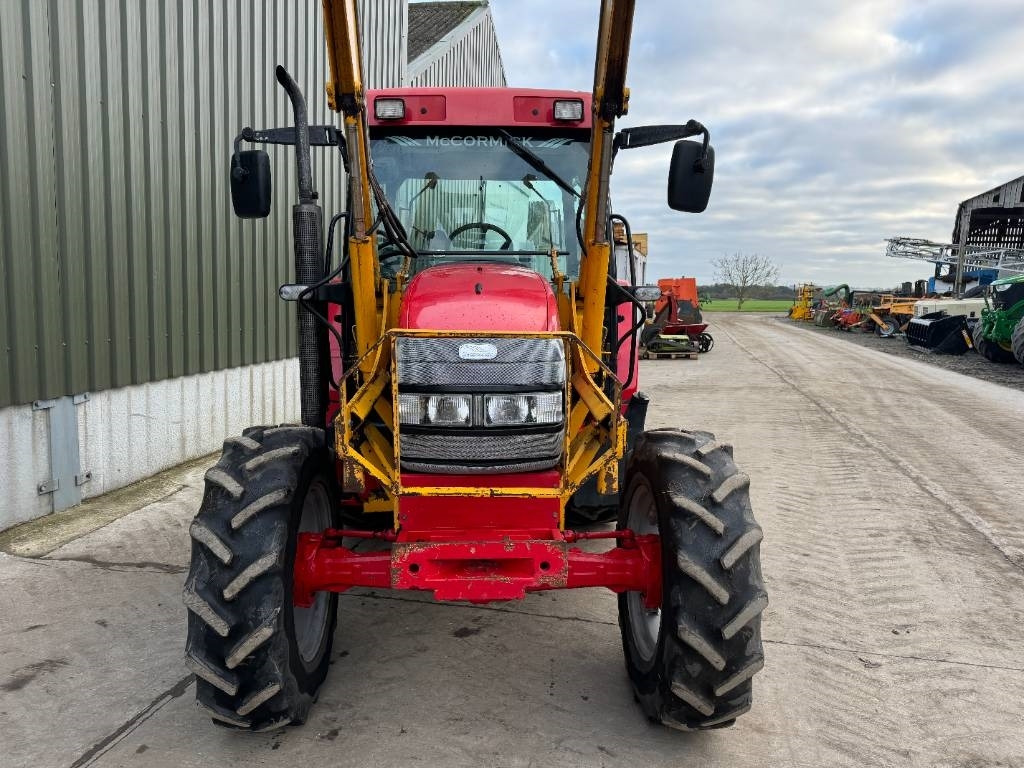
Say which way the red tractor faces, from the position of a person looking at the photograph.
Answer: facing the viewer

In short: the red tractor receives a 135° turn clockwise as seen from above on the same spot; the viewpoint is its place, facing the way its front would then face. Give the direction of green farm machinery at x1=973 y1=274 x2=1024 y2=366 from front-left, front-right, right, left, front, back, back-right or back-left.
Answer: right
